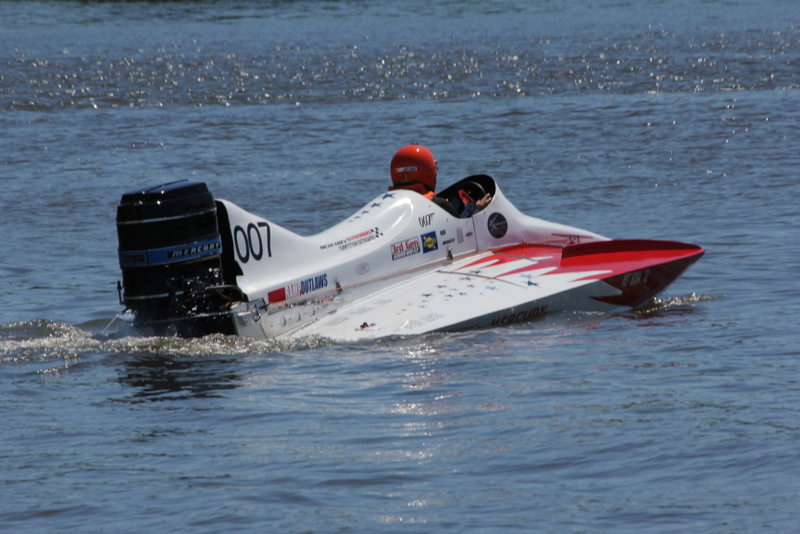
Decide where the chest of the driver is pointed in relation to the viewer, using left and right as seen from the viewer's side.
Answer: facing away from the viewer and to the right of the viewer

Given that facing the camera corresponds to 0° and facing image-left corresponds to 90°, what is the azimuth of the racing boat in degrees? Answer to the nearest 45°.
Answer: approximately 225°
